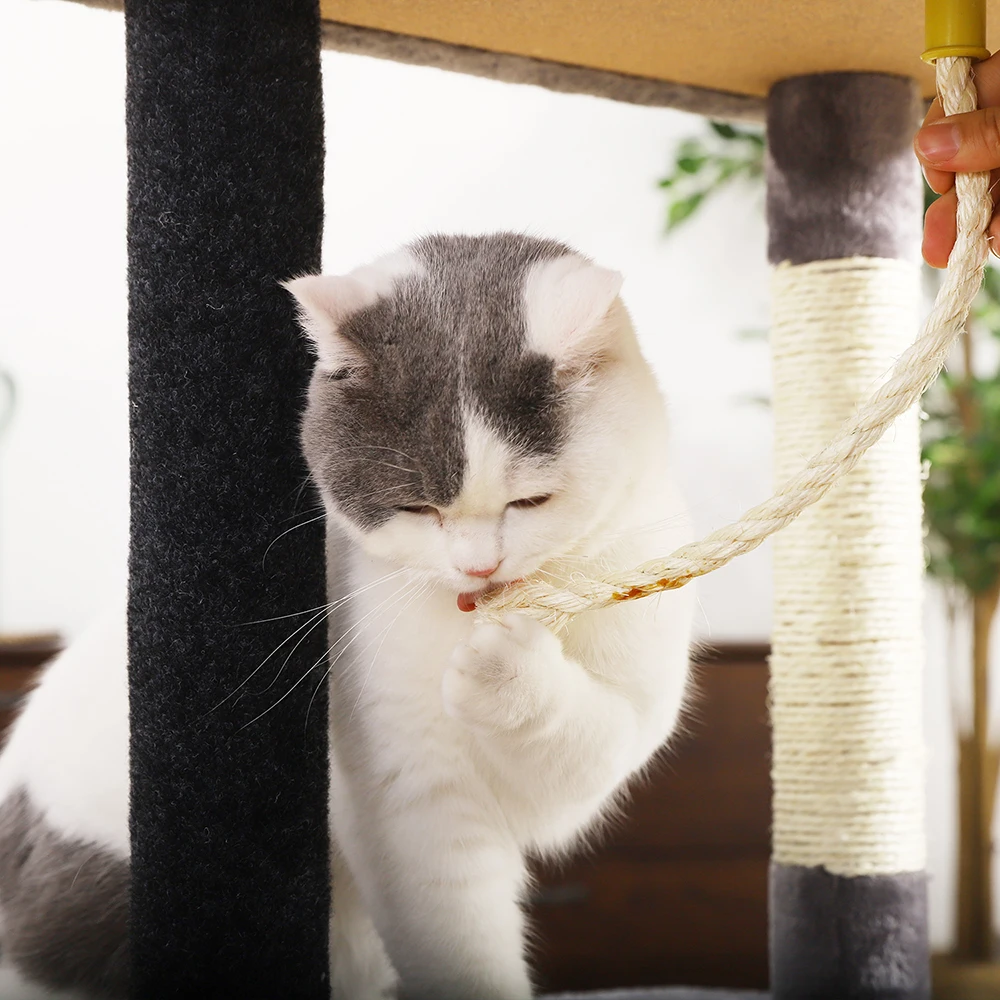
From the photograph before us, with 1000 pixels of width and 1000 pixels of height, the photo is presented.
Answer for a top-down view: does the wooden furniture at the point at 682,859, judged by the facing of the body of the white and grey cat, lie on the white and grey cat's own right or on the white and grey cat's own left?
on the white and grey cat's own left

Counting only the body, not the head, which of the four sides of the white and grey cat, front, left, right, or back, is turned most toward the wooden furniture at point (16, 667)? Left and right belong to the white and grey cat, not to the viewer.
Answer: back
